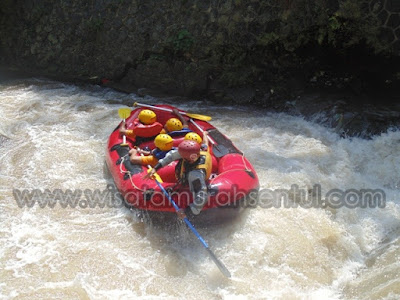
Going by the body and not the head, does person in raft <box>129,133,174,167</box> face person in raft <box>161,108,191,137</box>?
no

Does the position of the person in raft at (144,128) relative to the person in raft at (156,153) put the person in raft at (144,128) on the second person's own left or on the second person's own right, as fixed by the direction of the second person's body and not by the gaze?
on the second person's own right

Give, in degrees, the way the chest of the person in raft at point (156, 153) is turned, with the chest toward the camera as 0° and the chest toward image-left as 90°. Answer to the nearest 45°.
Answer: approximately 90°

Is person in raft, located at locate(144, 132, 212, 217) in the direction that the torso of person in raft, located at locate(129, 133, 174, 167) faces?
no
